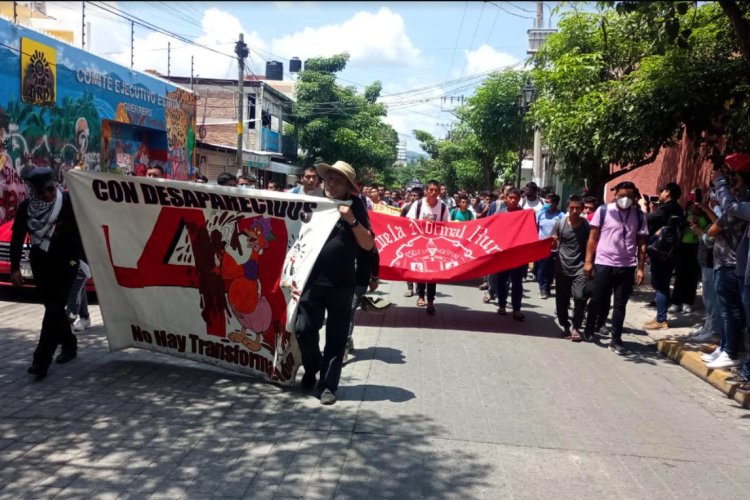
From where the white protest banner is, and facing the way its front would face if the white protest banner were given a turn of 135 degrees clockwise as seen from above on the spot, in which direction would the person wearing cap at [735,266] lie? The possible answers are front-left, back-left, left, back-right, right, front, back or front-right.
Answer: back-right

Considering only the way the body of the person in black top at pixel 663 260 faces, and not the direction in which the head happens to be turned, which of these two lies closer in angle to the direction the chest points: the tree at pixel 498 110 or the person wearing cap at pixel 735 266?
the tree

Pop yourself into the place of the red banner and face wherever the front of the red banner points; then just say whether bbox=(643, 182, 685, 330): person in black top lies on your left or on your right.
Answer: on your left

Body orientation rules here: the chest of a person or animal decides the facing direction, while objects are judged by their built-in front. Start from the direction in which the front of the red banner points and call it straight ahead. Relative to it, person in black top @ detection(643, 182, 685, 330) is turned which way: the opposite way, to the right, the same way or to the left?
to the right

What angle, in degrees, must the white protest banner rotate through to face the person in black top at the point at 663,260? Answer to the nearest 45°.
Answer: approximately 90° to its left

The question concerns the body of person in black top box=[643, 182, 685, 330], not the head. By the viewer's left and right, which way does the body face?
facing to the left of the viewer

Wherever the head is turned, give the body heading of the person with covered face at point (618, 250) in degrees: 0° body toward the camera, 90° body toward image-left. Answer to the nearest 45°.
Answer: approximately 0°

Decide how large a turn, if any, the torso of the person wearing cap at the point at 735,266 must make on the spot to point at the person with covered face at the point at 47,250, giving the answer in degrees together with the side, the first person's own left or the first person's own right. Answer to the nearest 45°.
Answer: approximately 45° to the first person's own left

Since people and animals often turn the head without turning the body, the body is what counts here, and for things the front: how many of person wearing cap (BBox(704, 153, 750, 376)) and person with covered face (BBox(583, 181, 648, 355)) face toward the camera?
1

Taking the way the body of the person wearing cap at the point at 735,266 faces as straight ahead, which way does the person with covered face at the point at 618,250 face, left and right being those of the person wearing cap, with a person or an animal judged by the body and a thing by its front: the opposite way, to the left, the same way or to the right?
to the left

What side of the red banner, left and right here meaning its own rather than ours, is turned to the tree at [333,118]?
back

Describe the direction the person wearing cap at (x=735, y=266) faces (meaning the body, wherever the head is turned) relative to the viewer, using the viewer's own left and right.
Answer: facing to the left of the viewer
